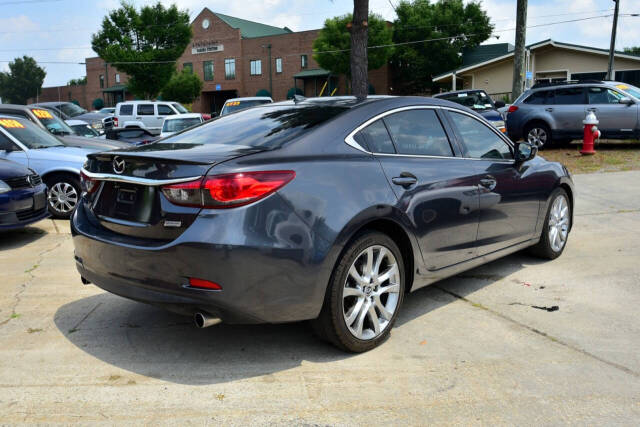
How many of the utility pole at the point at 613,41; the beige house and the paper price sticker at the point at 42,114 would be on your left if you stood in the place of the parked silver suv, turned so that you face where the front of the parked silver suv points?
2

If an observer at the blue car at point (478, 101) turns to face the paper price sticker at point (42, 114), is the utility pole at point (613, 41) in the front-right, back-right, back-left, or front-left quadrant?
back-right

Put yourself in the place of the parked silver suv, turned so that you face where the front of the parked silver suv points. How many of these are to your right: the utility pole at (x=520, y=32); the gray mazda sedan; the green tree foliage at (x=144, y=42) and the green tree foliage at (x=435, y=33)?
1

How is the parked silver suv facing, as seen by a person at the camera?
facing to the right of the viewer

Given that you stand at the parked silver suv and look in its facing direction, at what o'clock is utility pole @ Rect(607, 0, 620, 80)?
The utility pole is roughly at 9 o'clock from the parked silver suv.

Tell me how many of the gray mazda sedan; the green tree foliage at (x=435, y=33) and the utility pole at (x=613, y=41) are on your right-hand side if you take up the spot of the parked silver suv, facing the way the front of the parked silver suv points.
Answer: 1

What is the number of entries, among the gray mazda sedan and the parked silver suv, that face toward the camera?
0

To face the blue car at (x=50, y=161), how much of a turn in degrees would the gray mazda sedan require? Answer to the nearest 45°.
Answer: approximately 90° to its left

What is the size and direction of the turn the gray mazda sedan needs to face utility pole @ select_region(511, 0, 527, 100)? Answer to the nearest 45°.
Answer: approximately 45° to its left

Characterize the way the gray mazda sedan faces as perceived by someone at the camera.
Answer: facing away from the viewer and to the right of the viewer

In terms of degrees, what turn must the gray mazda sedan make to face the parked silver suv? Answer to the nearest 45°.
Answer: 0° — it already faces it

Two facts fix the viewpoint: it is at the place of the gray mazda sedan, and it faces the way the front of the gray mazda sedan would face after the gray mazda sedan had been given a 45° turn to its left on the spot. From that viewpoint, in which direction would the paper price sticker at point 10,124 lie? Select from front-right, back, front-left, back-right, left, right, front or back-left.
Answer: front-left

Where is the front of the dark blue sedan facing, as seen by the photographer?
facing the viewer and to the right of the viewer
